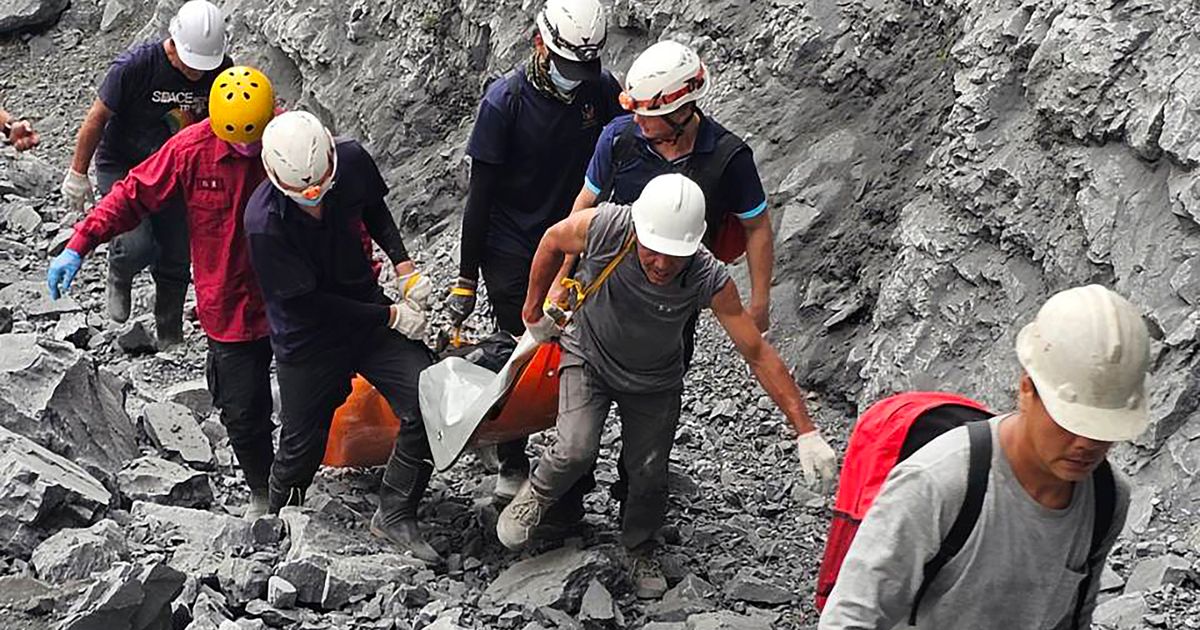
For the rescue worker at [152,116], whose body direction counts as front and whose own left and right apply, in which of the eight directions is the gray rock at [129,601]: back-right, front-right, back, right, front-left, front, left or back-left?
front-right

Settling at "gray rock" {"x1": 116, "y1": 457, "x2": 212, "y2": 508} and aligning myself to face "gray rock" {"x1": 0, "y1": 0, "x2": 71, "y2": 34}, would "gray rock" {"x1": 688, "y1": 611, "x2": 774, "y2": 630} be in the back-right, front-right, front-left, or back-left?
back-right

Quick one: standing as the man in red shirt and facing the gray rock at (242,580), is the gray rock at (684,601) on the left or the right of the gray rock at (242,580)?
left

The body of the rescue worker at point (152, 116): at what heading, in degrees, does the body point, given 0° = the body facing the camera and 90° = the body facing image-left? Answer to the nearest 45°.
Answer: approximately 315°
